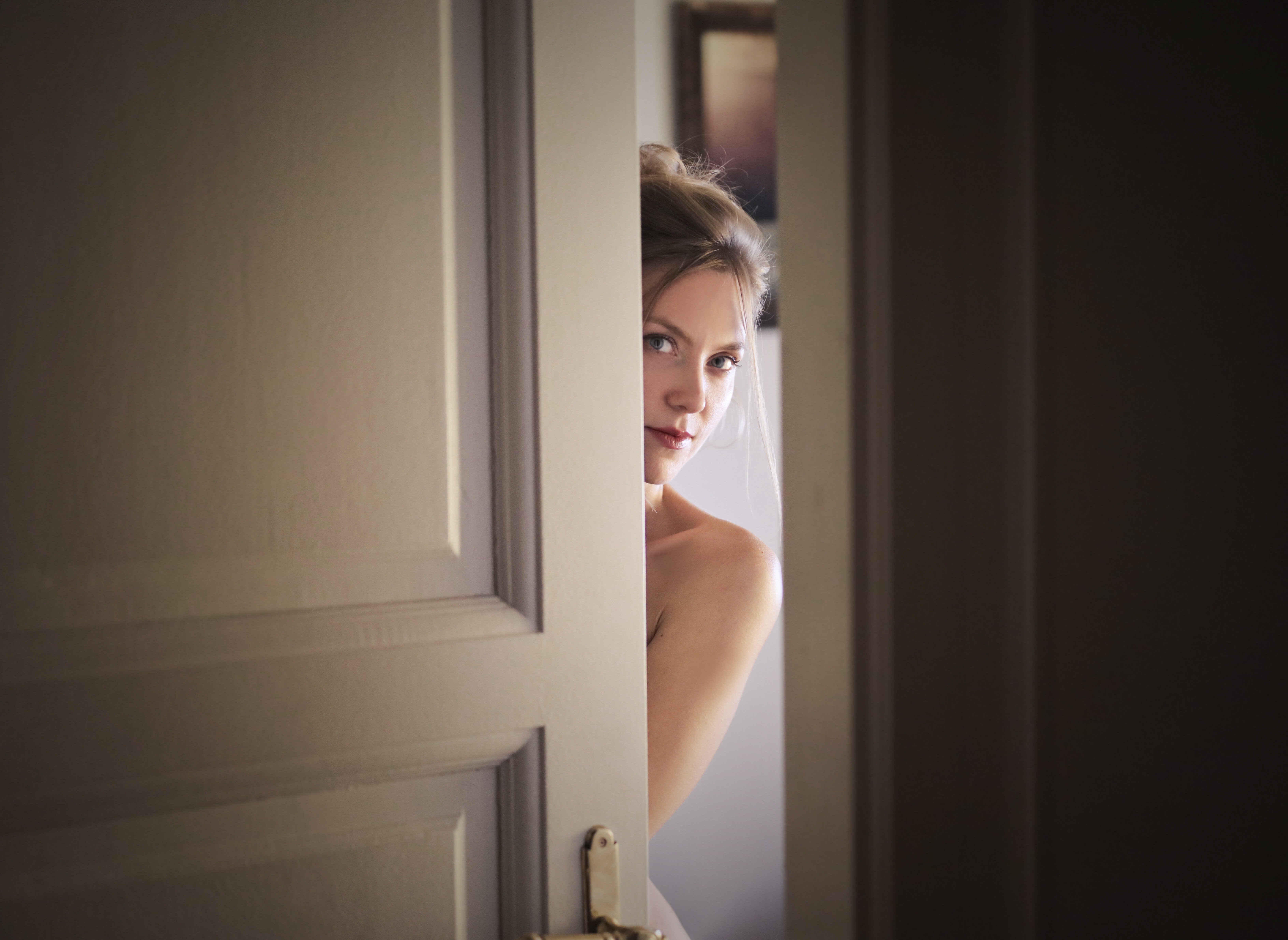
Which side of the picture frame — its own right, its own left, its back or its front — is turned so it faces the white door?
front

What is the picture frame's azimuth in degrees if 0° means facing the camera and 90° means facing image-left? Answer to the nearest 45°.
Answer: approximately 0°

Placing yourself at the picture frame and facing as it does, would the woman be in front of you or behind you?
in front
